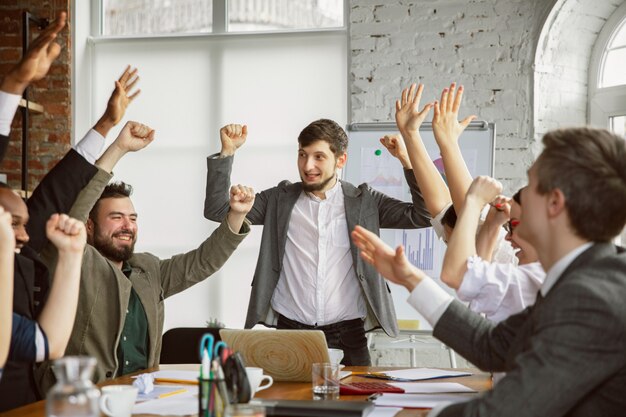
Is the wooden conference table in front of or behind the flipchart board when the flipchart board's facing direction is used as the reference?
in front

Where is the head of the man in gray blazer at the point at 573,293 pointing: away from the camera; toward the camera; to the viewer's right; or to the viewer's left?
to the viewer's left

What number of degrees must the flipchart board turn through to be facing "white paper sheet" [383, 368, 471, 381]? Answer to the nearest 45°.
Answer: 0° — it already faces it

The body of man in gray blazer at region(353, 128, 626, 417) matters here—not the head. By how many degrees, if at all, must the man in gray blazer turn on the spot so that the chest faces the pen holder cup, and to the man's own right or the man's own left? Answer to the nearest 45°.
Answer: approximately 45° to the man's own left

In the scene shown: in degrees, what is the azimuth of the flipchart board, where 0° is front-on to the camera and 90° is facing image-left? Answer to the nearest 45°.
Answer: approximately 0°

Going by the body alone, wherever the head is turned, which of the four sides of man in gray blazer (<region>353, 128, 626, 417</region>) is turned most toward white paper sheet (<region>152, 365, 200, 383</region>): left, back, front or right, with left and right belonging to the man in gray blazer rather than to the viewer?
front

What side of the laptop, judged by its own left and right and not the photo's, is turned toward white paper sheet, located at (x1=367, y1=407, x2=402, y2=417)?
back

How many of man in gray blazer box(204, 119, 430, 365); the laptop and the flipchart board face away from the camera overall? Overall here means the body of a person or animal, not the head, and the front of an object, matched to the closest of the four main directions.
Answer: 1

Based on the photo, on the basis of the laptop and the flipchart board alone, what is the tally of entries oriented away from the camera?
1

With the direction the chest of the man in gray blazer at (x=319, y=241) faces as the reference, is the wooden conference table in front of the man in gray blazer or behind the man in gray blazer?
in front

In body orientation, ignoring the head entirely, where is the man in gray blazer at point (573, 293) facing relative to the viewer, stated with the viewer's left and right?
facing away from the viewer and to the left of the viewer

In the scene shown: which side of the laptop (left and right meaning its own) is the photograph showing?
back

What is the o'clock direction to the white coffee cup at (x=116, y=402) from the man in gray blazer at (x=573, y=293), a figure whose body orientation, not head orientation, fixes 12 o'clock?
The white coffee cup is roughly at 11 o'clock from the man in gray blazer.
